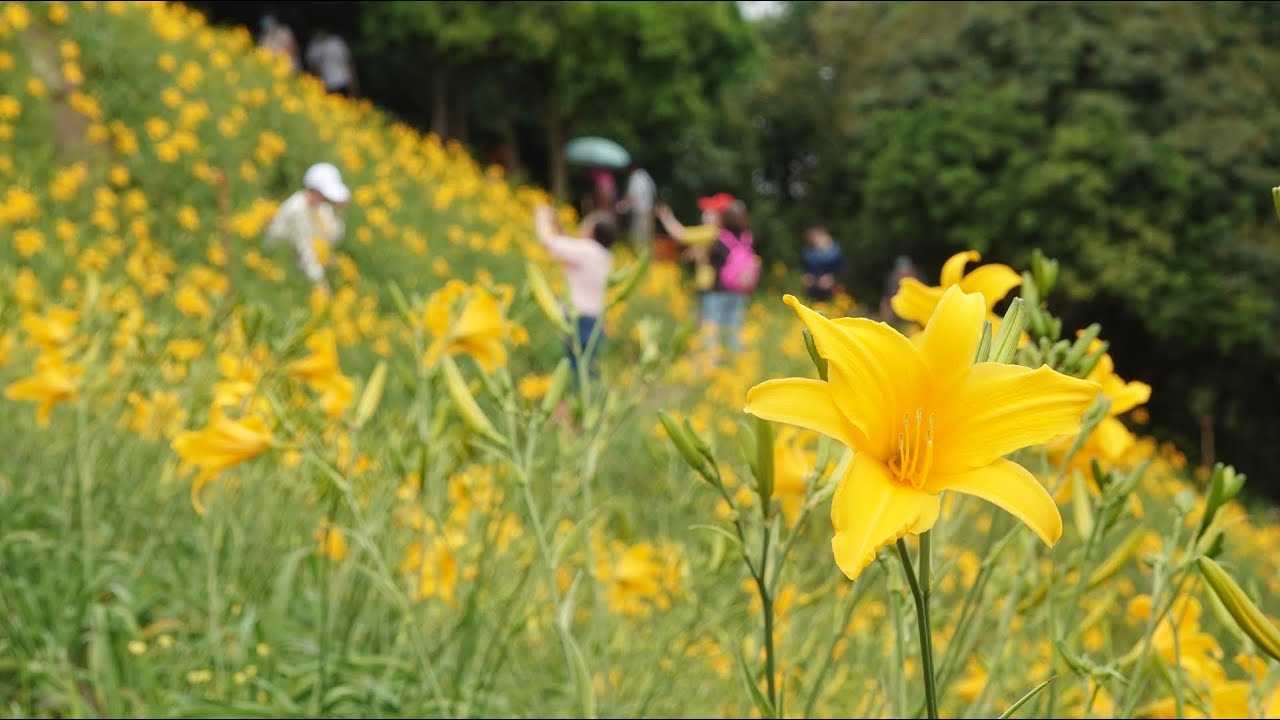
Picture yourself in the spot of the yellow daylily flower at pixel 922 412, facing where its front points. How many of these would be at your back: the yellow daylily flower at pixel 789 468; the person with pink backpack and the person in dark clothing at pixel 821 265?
3

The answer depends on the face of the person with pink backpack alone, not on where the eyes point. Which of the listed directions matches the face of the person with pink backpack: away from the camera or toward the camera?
away from the camera

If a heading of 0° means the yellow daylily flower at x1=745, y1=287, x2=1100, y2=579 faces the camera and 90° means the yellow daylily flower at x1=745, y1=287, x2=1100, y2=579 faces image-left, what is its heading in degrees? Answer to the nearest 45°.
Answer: approximately 0°
